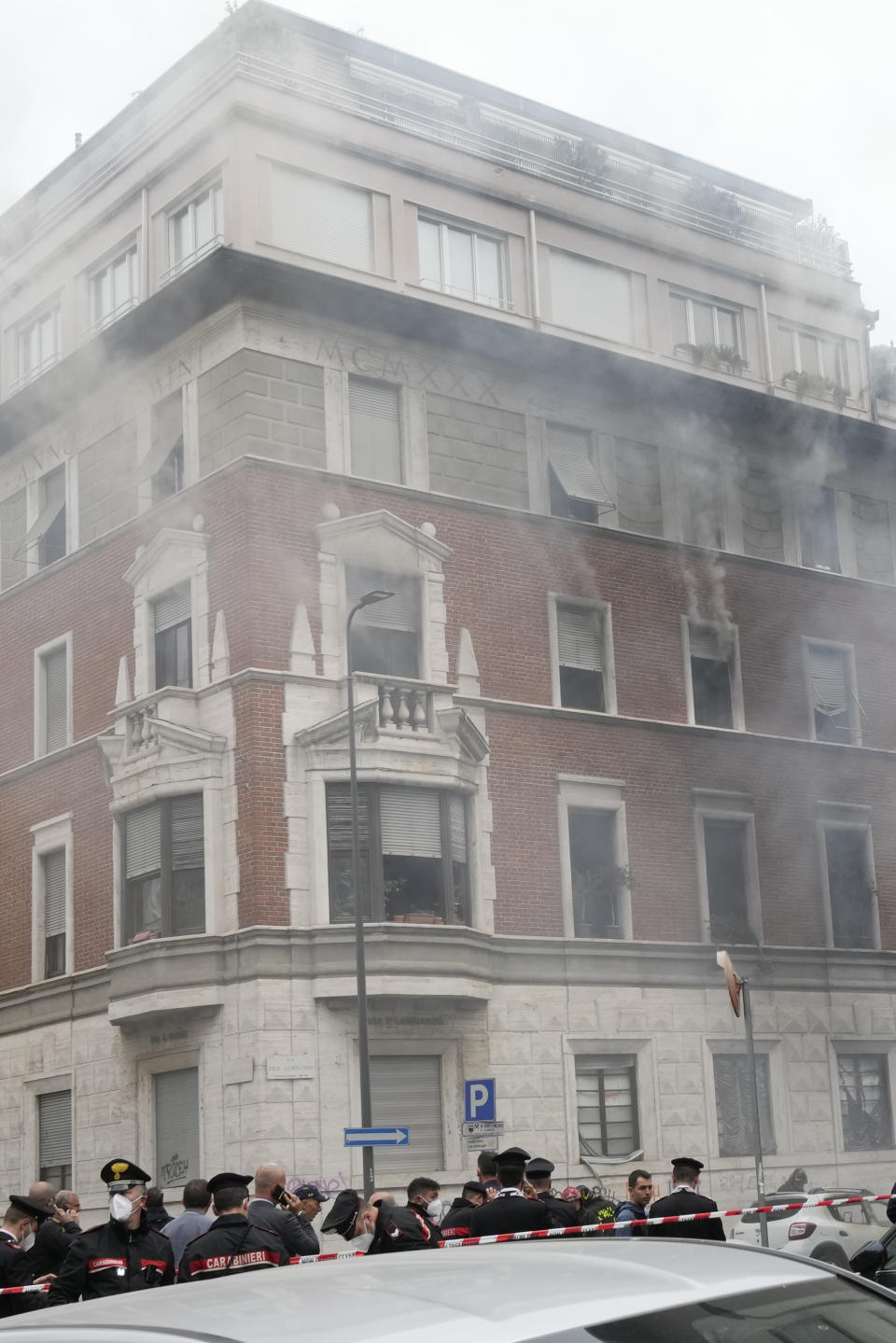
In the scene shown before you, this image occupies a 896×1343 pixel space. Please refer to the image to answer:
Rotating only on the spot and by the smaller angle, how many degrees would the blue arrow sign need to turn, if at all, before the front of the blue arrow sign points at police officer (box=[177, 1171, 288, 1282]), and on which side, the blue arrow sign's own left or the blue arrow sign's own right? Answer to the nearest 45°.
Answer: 0° — it already faces them

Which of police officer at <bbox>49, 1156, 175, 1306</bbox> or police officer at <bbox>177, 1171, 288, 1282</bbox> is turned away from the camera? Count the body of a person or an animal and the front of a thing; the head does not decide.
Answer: police officer at <bbox>177, 1171, 288, 1282</bbox>

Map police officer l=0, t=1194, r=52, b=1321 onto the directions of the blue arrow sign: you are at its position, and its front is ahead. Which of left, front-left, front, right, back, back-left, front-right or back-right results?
front

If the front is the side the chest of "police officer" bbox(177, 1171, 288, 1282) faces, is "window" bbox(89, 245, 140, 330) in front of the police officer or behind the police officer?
in front

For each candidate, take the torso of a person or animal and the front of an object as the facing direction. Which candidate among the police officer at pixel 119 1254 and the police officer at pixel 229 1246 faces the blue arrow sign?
the police officer at pixel 229 1246

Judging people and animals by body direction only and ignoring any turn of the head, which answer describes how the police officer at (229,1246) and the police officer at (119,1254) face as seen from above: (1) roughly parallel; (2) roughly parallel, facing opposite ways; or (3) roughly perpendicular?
roughly parallel, facing opposite ways

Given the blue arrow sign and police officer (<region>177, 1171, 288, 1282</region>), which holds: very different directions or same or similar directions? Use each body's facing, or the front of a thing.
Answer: very different directions

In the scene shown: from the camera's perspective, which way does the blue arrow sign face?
toward the camera

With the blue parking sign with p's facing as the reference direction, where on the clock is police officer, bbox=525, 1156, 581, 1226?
The police officer is roughly at 12 o'clock from the blue parking sign with p.

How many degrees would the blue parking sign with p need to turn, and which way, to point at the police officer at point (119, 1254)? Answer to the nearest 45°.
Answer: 0° — it already faces them

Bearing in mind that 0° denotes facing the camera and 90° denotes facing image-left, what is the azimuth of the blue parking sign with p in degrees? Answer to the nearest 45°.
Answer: approximately 0°

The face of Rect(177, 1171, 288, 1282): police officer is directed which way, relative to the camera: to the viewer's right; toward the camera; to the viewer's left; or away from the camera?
away from the camera

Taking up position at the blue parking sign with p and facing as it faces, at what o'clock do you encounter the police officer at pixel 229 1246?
The police officer is roughly at 12 o'clock from the blue parking sign with p.

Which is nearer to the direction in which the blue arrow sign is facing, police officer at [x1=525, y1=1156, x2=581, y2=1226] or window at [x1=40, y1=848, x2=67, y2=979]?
the police officer
